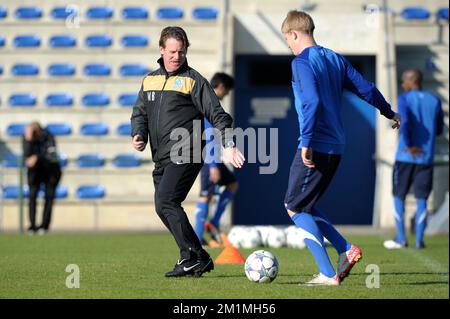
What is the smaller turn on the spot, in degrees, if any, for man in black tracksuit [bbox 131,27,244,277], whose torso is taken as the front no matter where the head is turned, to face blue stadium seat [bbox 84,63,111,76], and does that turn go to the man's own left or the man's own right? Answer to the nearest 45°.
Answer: approximately 135° to the man's own right

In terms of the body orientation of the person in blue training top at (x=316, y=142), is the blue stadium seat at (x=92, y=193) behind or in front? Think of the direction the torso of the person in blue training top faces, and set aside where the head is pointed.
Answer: in front

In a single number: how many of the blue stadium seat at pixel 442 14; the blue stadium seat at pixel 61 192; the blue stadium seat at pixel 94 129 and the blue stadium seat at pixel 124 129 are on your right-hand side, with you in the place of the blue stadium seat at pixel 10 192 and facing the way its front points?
0

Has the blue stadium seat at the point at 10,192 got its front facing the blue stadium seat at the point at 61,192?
no

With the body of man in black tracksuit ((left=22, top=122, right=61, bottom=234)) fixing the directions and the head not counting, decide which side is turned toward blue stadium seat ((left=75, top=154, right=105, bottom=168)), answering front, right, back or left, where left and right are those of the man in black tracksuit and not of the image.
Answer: back

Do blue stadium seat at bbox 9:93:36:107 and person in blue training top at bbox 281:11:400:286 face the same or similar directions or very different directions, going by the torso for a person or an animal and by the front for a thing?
very different directions

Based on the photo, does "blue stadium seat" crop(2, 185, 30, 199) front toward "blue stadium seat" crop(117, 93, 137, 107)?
no

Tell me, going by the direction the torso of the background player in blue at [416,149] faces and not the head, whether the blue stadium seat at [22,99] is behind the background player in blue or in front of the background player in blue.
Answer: in front

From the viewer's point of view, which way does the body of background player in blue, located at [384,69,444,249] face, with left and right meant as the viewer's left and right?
facing away from the viewer and to the left of the viewer

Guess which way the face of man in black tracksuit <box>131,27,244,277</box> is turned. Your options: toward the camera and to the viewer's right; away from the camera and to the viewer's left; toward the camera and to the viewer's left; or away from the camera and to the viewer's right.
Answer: toward the camera and to the viewer's right

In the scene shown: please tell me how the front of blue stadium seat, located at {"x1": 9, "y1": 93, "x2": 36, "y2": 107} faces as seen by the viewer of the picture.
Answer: facing the viewer

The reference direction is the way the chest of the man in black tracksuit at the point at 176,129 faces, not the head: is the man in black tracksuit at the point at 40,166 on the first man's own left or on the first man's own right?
on the first man's own right

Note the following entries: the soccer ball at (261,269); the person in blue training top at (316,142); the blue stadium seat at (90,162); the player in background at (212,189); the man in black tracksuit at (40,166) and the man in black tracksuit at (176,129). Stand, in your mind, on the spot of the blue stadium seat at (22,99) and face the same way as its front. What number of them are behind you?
0

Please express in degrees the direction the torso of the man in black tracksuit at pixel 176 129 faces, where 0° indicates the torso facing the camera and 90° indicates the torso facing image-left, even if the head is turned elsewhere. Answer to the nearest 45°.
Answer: approximately 45°

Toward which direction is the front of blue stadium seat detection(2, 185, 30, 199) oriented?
toward the camera

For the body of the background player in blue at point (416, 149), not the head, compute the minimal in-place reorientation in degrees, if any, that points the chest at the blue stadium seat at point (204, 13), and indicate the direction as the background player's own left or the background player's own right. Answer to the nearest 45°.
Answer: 0° — they already face it

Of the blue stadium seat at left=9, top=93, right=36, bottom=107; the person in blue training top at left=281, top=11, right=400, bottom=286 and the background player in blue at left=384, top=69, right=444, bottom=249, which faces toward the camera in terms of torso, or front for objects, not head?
the blue stadium seat

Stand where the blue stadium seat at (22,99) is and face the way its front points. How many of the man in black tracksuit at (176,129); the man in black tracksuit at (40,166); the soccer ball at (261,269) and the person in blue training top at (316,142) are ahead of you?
4
